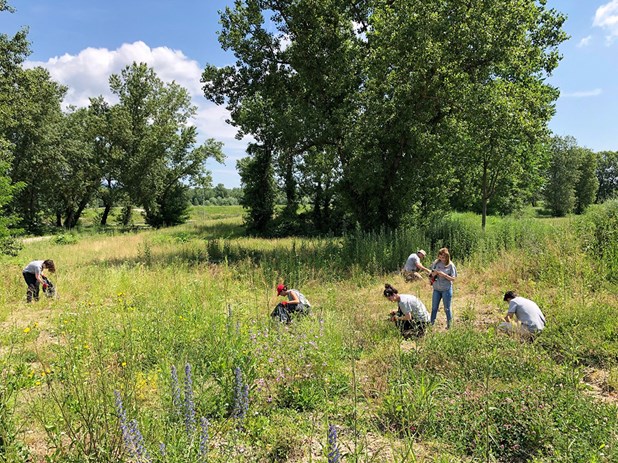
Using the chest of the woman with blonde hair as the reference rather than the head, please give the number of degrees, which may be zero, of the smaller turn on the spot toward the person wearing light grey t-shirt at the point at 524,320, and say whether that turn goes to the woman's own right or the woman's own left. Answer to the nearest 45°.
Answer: approximately 90° to the woman's own left

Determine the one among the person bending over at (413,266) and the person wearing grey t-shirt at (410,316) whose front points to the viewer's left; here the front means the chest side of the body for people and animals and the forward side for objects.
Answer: the person wearing grey t-shirt

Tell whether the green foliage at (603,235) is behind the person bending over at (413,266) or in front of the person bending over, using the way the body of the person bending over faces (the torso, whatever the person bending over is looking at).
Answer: in front

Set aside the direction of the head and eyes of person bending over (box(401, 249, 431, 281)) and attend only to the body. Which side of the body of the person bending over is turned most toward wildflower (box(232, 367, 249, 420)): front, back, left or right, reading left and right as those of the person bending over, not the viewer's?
right

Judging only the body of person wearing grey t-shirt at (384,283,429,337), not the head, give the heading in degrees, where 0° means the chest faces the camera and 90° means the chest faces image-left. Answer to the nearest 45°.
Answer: approximately 90°

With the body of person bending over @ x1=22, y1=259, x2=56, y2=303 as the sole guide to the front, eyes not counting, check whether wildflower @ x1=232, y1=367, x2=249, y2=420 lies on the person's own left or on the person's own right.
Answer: on the person's own right

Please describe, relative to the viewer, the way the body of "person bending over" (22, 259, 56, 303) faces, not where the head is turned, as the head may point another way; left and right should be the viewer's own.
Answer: facing to the right of the viewer

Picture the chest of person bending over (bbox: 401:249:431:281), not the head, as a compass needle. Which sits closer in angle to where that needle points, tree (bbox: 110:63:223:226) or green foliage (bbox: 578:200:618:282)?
the green foliage

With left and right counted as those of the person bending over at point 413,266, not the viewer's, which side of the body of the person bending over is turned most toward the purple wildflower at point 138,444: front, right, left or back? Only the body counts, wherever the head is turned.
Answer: right

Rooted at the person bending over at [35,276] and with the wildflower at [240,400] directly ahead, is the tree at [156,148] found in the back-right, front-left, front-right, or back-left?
back-left

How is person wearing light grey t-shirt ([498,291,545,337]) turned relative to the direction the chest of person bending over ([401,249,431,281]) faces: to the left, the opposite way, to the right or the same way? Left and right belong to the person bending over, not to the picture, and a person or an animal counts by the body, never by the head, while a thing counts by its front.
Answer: the opposite way

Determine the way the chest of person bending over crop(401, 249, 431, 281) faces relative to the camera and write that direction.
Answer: to the viewer's right

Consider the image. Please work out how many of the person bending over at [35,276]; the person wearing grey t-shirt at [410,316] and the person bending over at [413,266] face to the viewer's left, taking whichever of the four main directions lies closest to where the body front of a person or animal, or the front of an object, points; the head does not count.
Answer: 1
